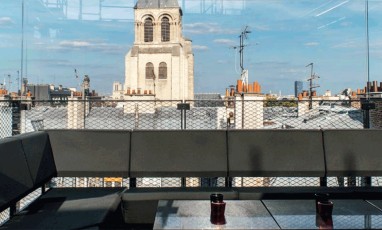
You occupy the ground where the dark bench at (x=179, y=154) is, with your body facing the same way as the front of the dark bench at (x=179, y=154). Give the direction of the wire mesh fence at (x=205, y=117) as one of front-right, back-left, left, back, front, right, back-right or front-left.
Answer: back

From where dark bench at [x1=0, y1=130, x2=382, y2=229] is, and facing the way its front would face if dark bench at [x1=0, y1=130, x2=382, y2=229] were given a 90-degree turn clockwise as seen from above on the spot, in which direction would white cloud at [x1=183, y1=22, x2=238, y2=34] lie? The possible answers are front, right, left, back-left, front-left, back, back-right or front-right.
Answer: right

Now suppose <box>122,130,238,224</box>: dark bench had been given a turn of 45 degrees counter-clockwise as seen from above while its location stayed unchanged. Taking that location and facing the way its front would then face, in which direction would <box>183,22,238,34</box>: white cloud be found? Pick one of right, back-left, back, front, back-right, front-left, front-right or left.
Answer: back-left

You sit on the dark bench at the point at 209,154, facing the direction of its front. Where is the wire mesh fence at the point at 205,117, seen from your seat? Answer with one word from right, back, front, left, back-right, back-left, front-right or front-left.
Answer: back

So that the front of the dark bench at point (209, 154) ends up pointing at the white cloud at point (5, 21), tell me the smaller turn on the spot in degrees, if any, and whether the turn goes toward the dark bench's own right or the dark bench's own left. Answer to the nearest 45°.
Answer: approximately 135° to the dark bench's own right

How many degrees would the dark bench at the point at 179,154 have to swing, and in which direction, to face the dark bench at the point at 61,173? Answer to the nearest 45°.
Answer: approximately 45° to its right

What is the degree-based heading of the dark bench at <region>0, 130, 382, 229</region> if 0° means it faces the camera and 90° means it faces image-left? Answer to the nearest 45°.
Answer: approximately 0°

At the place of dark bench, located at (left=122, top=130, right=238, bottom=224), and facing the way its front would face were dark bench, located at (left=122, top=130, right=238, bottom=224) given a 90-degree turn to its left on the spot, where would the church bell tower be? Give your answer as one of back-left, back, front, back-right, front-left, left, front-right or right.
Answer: left
